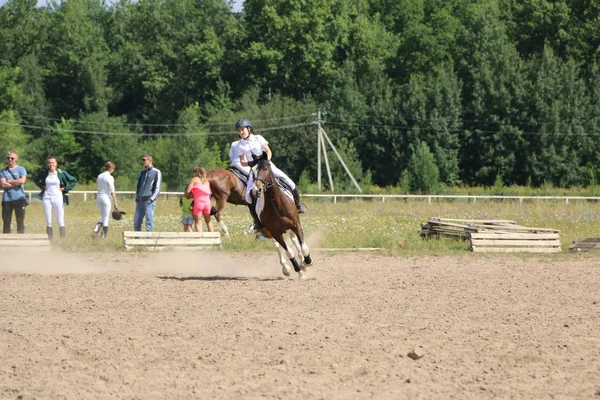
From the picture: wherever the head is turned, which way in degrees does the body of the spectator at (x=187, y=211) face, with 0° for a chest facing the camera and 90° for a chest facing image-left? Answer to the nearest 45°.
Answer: approximately 180°

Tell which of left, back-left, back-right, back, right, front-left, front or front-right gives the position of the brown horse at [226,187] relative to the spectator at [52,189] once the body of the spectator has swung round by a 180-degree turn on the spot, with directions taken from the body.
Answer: right

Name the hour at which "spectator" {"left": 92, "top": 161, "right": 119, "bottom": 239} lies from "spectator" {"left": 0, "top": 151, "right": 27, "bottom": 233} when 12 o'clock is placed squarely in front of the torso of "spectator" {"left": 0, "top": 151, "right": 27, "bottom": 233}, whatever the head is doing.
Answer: "spectator" {"left": 92, "top": 161, "right": 119, "bottom": 239} is roughly at 8 o'clock from "spectator" {"left": 0, "top": 151, "right": 27, "bottom": 233}.

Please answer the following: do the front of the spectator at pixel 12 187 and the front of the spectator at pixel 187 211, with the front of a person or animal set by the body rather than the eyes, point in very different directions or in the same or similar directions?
very different directions

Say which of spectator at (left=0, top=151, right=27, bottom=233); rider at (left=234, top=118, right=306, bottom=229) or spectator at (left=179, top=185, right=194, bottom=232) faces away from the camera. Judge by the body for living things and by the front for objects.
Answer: spectator at (left=179, top=185, right=194, bottom=232)

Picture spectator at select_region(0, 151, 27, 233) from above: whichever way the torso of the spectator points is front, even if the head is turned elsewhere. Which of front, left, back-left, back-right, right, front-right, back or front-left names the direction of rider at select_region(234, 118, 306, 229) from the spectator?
front-left
